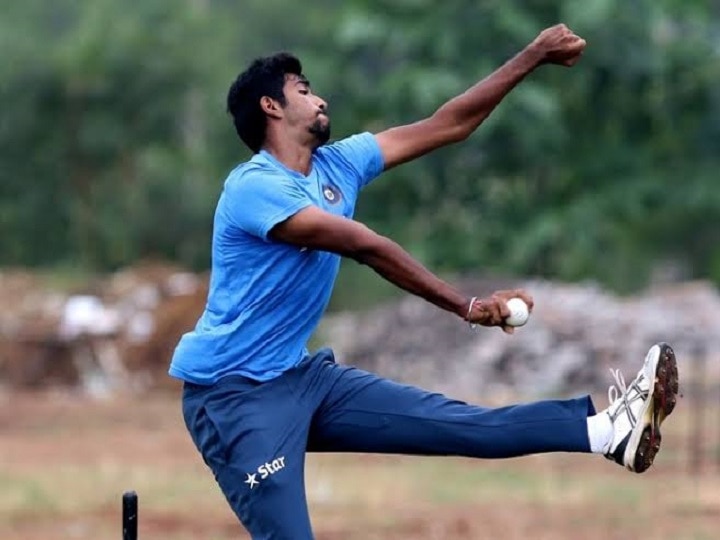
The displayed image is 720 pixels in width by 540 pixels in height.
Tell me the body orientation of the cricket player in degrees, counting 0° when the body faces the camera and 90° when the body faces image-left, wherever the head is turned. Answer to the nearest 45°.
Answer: approximately 270°

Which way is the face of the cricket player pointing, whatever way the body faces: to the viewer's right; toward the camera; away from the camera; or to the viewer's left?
to the viewer's right
